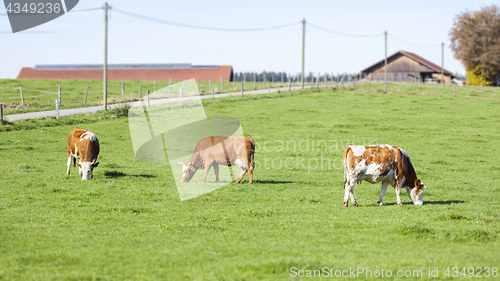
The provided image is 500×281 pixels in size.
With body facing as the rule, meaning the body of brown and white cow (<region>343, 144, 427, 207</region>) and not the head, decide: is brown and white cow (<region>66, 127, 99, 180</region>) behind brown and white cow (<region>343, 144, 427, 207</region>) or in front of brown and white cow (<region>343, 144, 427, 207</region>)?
behind

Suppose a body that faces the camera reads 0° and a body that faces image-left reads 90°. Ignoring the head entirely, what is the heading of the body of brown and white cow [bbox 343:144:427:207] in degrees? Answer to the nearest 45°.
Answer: approximately 270°

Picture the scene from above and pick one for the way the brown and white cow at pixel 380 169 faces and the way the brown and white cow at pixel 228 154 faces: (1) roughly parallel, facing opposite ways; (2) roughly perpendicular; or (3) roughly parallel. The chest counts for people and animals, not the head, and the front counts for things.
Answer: roughly parallel, facing opposite ways

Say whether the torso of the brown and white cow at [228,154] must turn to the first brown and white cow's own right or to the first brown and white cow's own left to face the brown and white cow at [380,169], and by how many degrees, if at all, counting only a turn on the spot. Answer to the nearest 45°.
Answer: approximately 135° to the first brown and white cow's own left

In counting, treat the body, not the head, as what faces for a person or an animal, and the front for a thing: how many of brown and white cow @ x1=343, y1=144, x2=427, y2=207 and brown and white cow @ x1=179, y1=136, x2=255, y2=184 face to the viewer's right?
1

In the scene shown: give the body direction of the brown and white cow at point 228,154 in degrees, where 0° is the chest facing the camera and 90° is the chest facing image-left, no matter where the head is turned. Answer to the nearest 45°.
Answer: approximately 90°

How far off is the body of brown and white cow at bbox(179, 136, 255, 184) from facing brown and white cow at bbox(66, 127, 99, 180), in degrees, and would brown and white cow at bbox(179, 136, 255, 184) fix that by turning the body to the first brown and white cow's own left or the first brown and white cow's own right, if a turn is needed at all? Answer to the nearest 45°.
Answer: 0° — it already faces it

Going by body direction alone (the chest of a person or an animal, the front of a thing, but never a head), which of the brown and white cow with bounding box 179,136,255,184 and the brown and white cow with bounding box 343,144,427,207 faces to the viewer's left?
the brown and white cow with bounding box 179,136,255,184
